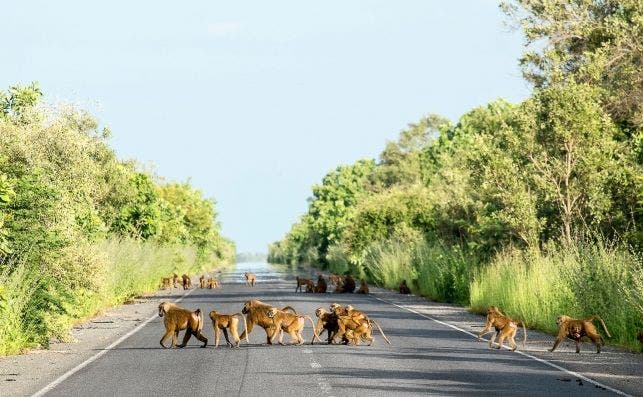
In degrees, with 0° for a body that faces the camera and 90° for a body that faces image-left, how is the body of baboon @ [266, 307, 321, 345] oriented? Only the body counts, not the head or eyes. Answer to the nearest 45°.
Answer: approximately 90°

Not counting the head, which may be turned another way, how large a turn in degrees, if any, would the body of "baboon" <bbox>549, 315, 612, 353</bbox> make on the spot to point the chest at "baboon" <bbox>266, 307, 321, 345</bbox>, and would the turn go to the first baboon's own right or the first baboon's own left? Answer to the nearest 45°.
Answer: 0° — it already faces it

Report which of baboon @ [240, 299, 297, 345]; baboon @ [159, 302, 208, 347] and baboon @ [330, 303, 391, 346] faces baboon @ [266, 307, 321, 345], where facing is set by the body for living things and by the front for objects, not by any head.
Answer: baboon @ [330, 303, 391, 346]

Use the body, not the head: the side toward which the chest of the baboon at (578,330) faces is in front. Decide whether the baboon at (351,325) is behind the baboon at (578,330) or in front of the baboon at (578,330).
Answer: in front

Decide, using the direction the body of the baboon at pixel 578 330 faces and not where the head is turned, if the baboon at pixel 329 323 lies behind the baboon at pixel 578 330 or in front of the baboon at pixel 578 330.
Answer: in front

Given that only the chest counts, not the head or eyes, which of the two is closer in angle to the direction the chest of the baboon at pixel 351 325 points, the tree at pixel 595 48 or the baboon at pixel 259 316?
the baboon

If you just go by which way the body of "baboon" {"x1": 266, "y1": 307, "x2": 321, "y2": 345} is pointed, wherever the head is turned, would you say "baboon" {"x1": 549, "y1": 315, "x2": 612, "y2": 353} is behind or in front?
behind

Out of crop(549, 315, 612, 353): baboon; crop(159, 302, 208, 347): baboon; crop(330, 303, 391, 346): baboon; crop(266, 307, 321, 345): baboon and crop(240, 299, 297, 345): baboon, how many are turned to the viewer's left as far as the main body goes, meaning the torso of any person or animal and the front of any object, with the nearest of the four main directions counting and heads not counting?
5

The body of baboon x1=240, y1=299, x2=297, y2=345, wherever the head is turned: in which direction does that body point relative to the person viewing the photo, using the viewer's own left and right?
facing to the left of the viewer

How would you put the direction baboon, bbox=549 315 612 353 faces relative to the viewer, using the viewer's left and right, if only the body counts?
facing to the left of the viewer

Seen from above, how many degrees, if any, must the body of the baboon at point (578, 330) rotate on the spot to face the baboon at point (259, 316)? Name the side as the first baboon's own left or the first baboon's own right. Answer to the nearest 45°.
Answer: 0° — it already faces it

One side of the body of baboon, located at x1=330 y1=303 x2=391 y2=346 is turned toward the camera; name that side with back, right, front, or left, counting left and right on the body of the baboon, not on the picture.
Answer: left

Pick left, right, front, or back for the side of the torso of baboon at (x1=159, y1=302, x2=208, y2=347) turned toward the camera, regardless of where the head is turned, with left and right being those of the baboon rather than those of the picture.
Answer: left
